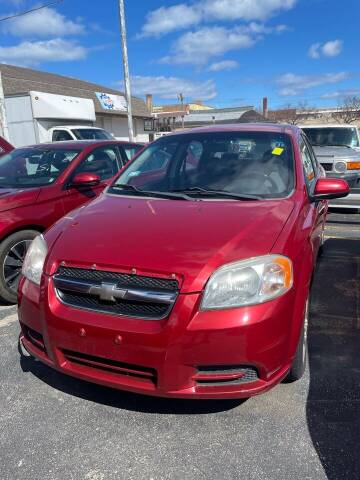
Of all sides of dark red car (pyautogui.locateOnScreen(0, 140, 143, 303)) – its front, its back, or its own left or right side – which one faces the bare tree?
back

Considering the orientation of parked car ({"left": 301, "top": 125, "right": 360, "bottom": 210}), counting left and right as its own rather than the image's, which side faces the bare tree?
back

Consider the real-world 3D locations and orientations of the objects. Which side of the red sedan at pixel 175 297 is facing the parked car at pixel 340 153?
back

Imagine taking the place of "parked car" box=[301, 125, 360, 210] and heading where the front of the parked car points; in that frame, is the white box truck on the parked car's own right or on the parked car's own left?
on the parked car's own right

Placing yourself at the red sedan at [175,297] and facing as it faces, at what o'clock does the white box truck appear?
The white box truck is roughly at 4 o'clock from the red sedan.

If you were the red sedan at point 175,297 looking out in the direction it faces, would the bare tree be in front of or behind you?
behind

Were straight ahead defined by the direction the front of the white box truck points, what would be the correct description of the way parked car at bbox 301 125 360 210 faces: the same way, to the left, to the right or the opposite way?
to the right

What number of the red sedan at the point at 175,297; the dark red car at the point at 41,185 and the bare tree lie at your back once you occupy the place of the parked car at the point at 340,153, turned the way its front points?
1

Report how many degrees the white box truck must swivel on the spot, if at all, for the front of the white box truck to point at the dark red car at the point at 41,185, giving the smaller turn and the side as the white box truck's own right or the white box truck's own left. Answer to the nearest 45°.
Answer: approximately 45° to the white box truck's own right

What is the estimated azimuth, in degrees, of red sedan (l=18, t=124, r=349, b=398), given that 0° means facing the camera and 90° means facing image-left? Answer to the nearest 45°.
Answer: approximately 45°
